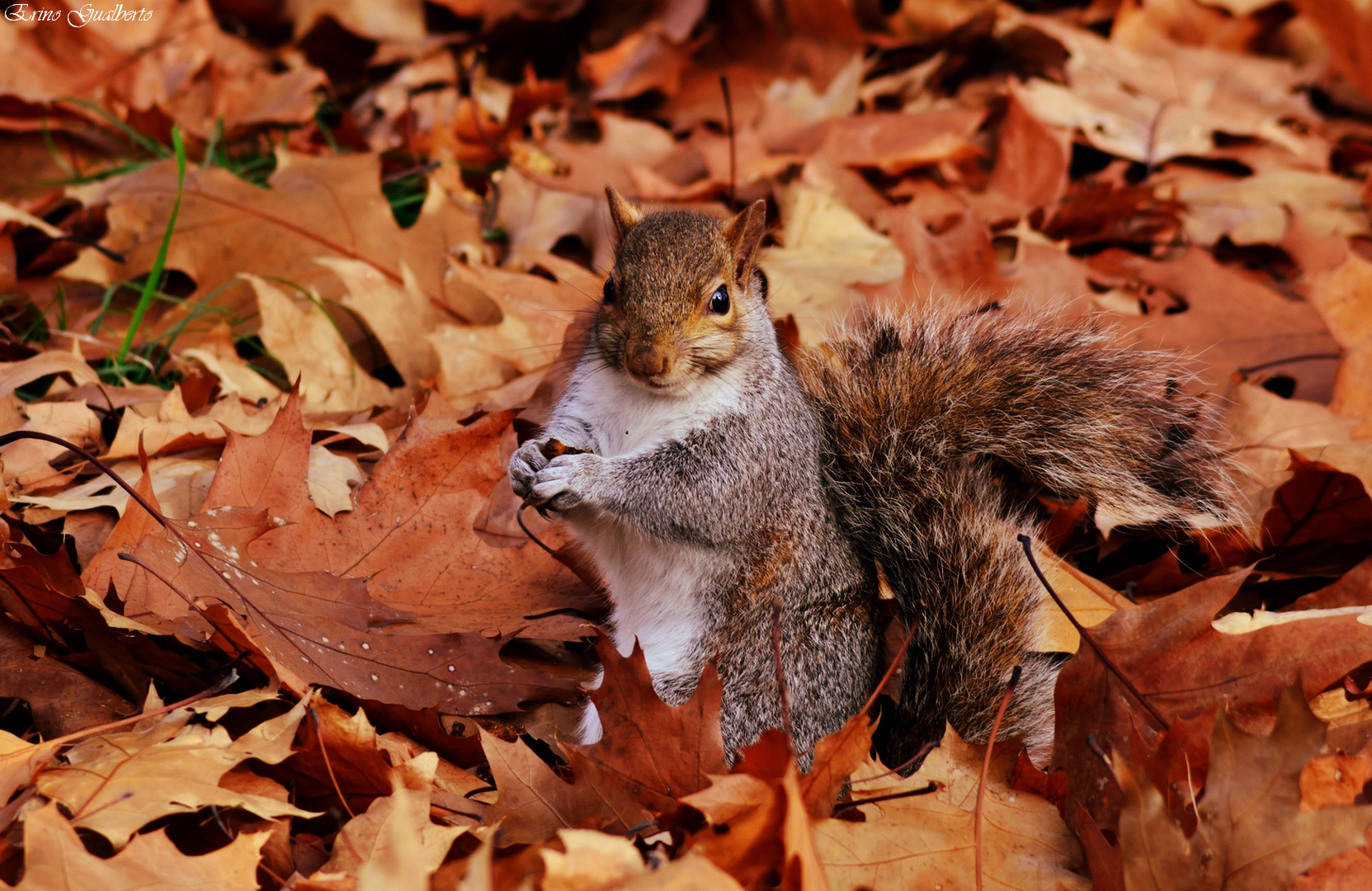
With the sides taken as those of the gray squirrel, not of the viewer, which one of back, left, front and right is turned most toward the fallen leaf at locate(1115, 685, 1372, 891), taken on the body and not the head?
left

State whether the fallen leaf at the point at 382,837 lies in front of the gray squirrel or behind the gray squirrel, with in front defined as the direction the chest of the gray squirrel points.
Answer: in front

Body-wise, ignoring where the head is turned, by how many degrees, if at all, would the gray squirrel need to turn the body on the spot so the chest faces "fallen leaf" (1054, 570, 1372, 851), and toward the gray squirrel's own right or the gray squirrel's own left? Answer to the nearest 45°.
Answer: approximately 90° to the gray squirrel's own left

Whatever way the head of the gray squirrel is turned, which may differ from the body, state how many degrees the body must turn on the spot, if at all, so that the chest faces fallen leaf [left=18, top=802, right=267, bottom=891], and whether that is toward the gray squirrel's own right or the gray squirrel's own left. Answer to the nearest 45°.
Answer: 0° — it already faces it

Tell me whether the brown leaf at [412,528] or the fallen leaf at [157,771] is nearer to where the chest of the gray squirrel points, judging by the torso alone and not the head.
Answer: the fallen leaf

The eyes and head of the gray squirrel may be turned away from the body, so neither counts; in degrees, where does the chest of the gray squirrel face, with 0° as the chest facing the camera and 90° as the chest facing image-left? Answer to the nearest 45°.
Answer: approximately 45°

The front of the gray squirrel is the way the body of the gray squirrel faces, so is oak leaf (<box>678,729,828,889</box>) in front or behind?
in front

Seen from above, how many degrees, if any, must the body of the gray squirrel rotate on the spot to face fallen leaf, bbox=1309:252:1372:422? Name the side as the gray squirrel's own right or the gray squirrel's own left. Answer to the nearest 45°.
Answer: approximately 180°

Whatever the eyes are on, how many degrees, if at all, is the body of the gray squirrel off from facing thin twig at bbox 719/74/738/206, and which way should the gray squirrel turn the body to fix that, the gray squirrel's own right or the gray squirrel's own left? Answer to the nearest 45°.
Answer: approximately 135° to the gray squirrel's own right

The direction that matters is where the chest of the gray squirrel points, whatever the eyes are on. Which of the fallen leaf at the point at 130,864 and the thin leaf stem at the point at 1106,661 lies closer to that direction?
the fallen leaf

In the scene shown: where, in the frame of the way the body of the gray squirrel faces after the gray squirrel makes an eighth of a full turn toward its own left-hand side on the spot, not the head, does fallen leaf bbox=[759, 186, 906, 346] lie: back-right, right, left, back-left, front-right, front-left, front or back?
back

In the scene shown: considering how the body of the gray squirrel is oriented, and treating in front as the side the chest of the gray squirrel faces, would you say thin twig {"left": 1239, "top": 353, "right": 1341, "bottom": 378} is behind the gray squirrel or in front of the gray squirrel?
behind
